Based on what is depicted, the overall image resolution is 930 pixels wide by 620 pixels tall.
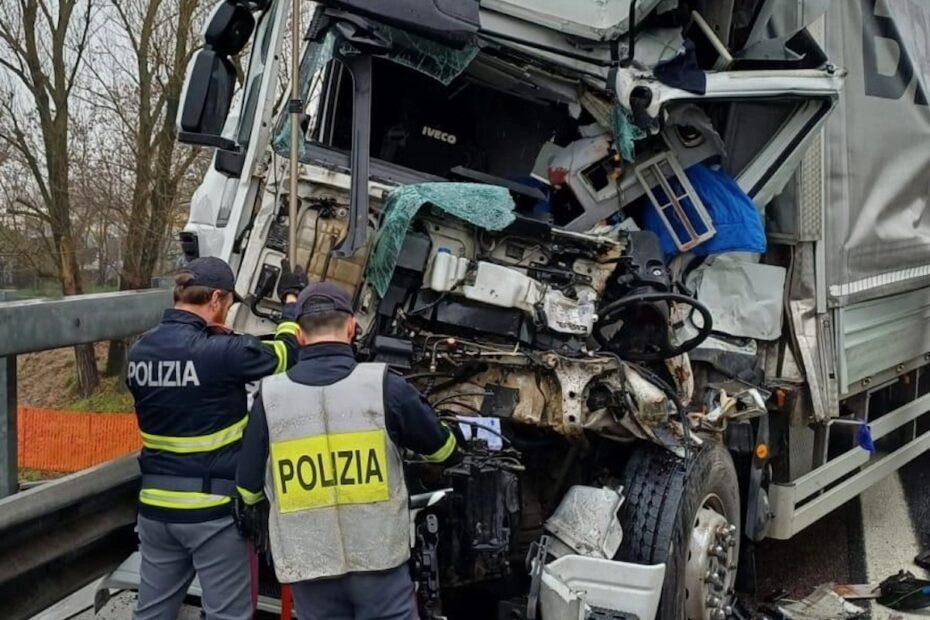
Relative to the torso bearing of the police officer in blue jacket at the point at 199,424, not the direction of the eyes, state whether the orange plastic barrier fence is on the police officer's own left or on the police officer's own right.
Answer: on the police officer's own left

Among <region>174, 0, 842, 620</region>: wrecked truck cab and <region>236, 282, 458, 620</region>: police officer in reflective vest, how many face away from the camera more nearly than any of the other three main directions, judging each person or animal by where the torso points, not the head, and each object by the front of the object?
1

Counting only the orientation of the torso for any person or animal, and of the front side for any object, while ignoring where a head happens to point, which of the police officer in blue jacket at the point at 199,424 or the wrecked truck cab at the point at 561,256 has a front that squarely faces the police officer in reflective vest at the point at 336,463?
the wrecked truck cab

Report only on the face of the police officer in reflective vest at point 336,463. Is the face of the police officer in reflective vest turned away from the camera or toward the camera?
away from the camera

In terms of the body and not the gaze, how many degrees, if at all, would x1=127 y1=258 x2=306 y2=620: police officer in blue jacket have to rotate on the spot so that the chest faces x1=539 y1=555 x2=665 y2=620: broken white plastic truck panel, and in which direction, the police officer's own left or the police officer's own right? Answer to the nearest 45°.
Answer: approximately 45° to the police officer's own right

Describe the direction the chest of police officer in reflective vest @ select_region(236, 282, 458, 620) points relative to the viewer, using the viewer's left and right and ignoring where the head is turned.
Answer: facing away from the viewer

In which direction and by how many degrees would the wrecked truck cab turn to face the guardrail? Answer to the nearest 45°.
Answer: approximately 45° to its right

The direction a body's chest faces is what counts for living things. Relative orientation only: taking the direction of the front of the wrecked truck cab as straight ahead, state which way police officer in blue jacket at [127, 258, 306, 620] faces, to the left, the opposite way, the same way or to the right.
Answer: the opposite way

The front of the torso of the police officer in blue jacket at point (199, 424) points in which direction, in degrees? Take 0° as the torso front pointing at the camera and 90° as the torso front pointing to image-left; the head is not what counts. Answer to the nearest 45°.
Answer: approximately 225°

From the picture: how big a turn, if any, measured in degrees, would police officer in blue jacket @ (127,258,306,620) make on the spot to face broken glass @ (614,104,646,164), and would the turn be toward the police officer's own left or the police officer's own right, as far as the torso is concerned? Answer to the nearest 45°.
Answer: approximately 45° to the police officer's own right

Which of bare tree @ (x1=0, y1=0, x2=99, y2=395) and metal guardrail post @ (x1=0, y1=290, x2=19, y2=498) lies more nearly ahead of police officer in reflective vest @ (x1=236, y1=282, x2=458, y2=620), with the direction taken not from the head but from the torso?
the bare tree

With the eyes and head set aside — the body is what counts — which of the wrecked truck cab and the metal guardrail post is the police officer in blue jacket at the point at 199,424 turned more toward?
the wrecked truck cab

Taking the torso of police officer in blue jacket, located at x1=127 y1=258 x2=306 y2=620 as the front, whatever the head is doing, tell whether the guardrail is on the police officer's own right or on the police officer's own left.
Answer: on the police officer's own left

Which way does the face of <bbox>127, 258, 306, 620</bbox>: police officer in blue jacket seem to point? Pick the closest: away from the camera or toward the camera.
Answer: away from the camera

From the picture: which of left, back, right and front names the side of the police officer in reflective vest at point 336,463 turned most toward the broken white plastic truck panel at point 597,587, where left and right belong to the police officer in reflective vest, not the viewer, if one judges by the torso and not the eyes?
right

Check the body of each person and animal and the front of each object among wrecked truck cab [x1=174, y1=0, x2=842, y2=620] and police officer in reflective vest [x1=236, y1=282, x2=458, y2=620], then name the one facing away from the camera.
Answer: the police officer in reflective vest

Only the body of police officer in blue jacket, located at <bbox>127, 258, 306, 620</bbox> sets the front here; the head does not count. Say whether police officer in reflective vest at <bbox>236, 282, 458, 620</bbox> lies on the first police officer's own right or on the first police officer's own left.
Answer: on the first police officer's own right
